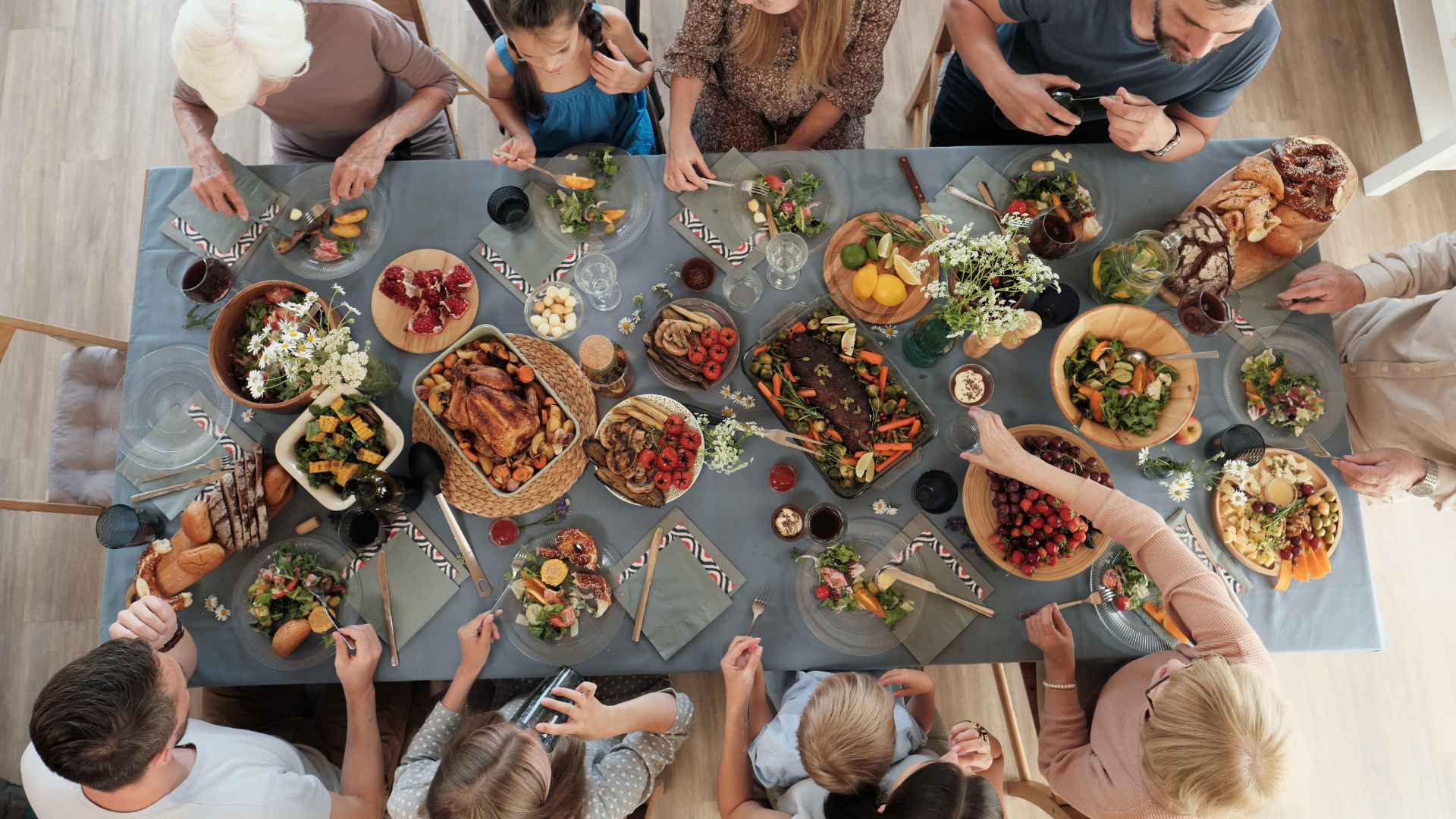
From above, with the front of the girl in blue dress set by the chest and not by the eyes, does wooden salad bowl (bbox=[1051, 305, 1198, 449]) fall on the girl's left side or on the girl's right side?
on the girl's left side

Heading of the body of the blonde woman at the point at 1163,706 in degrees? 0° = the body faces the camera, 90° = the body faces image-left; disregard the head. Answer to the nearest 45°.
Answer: approximately 135°

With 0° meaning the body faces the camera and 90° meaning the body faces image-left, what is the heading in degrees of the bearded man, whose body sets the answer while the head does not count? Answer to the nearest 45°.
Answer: approximately 0°

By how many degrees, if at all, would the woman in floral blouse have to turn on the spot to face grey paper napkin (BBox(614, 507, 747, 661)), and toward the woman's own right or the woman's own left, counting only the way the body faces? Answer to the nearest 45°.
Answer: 0° — they already face it

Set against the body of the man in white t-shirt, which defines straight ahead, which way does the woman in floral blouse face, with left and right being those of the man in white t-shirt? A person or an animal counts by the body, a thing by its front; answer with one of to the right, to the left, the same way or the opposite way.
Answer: the opposite way
